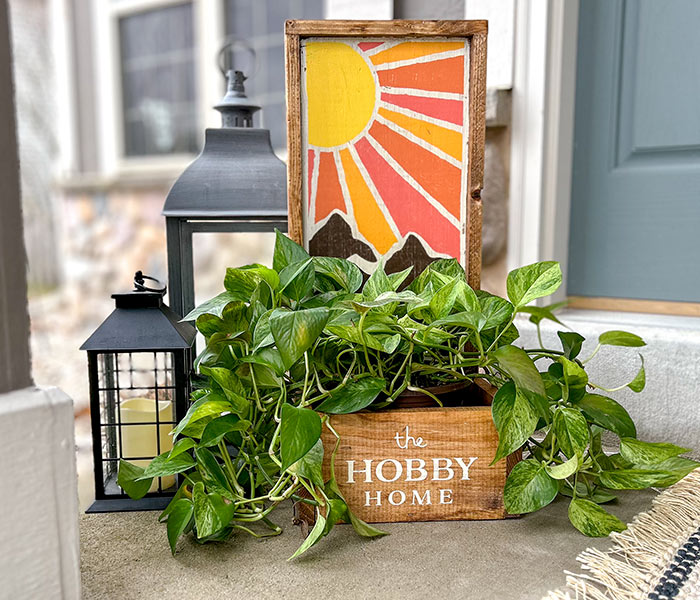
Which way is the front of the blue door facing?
toward the camera

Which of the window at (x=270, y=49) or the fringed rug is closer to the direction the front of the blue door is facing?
the fringed rug

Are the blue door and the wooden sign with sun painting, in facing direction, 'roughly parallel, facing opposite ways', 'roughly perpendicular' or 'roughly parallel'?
roughly parallel

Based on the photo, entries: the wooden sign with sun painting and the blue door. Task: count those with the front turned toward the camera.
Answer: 2

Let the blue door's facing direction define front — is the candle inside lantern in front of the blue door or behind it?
in front

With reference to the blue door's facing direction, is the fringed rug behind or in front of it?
in front

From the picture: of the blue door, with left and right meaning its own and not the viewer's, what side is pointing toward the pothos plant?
front

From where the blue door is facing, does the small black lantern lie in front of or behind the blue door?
in front
